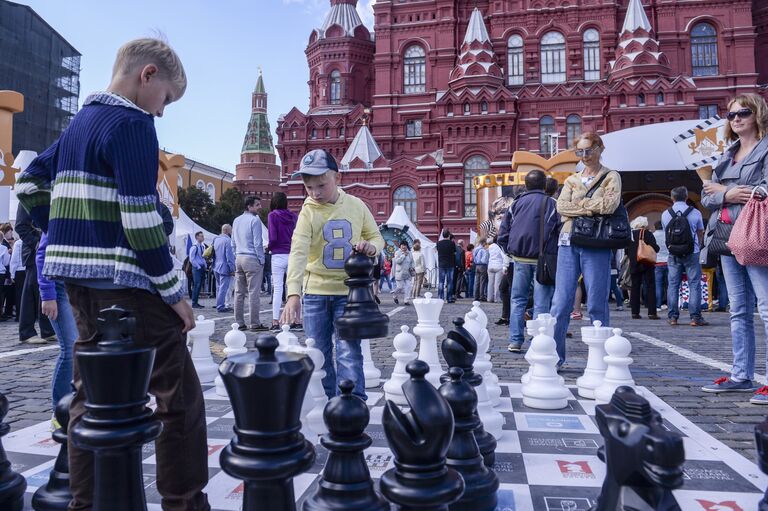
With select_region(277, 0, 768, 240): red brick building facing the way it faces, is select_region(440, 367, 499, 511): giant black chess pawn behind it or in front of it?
in front

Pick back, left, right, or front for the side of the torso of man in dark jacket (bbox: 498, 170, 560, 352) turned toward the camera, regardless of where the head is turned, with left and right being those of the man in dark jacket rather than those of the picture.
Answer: back

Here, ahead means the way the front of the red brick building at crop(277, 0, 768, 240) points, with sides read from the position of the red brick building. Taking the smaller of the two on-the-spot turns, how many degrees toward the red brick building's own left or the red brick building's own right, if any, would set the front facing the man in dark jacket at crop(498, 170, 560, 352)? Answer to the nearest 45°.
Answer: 0° — it already faces them

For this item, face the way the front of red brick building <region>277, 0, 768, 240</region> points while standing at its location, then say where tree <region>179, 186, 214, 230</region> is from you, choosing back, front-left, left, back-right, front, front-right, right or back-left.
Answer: right

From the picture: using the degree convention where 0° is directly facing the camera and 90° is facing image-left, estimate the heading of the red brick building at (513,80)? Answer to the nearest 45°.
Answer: approximately 0°

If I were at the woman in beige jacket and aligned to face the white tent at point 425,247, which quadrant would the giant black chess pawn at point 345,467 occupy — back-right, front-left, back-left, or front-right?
back-left

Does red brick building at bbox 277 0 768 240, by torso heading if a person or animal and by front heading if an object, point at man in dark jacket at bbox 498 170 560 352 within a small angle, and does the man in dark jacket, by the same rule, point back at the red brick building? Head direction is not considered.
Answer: yes

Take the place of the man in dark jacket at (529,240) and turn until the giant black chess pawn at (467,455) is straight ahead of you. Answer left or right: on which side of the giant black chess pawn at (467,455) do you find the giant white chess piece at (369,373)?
right

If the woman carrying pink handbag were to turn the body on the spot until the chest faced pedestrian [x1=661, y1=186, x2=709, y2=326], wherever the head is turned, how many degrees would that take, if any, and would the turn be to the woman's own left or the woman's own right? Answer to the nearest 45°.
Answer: approximately 135° to the woman's own right

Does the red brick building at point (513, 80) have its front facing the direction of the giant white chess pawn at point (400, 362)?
yes

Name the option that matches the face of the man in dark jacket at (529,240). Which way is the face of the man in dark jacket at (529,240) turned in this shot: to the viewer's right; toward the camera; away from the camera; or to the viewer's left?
away from the camera
